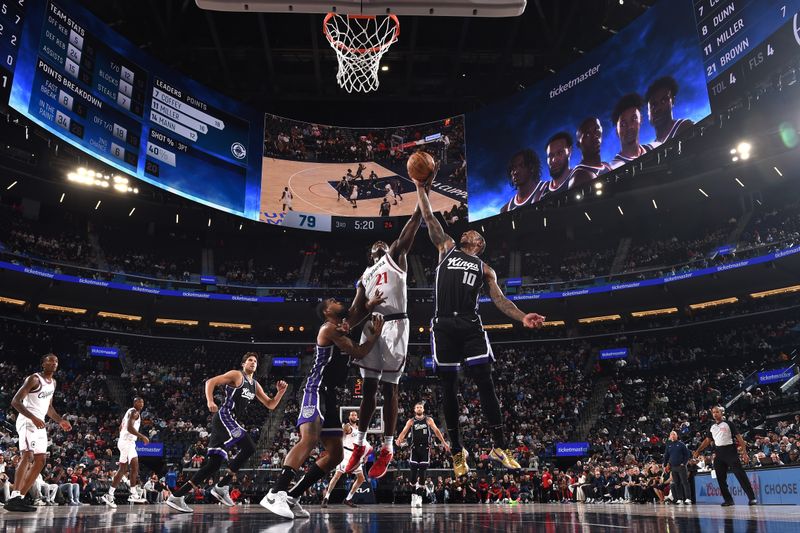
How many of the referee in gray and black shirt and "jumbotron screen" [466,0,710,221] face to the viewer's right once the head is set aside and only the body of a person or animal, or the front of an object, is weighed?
0

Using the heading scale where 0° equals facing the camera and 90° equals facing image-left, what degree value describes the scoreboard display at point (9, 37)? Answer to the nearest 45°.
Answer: approximately 315°

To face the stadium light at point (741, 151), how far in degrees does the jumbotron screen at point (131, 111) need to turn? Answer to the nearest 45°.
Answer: approximately 45° to its left

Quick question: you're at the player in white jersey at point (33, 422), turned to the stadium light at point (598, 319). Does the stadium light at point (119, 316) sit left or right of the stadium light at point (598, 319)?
left

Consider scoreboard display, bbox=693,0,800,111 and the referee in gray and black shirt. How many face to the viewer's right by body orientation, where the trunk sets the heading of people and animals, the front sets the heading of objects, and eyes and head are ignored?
0

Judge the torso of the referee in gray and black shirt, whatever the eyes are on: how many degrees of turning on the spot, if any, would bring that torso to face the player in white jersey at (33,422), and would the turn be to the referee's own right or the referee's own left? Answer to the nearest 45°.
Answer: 0° — they already face them

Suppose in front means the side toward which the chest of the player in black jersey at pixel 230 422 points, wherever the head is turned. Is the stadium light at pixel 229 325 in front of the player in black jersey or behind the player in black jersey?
behind

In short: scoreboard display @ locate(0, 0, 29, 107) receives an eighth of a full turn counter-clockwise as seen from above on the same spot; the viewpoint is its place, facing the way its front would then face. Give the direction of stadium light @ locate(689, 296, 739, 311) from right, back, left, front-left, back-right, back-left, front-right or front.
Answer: front

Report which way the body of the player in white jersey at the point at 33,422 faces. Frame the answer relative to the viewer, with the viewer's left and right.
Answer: facing the viewer and to the right of the viewer

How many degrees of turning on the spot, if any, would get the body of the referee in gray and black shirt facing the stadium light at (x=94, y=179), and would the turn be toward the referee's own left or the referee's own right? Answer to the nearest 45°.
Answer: approximately 45° to the referee's own right

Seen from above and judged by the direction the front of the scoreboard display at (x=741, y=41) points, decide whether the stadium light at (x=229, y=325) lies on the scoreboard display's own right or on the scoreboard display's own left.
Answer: on the scoreboard display's own right

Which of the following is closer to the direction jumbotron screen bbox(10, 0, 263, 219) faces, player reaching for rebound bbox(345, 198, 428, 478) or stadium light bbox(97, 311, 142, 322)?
the player reaching for rebound

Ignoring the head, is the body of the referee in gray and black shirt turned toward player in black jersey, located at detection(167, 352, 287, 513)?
yes

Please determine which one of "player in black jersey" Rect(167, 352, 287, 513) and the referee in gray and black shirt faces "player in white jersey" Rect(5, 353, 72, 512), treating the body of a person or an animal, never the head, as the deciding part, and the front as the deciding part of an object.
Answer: the referee in gray and black shirt

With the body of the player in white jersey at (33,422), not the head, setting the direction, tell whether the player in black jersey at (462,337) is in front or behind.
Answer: in front

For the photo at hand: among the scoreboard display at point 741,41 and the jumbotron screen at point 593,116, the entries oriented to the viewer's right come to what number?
0
